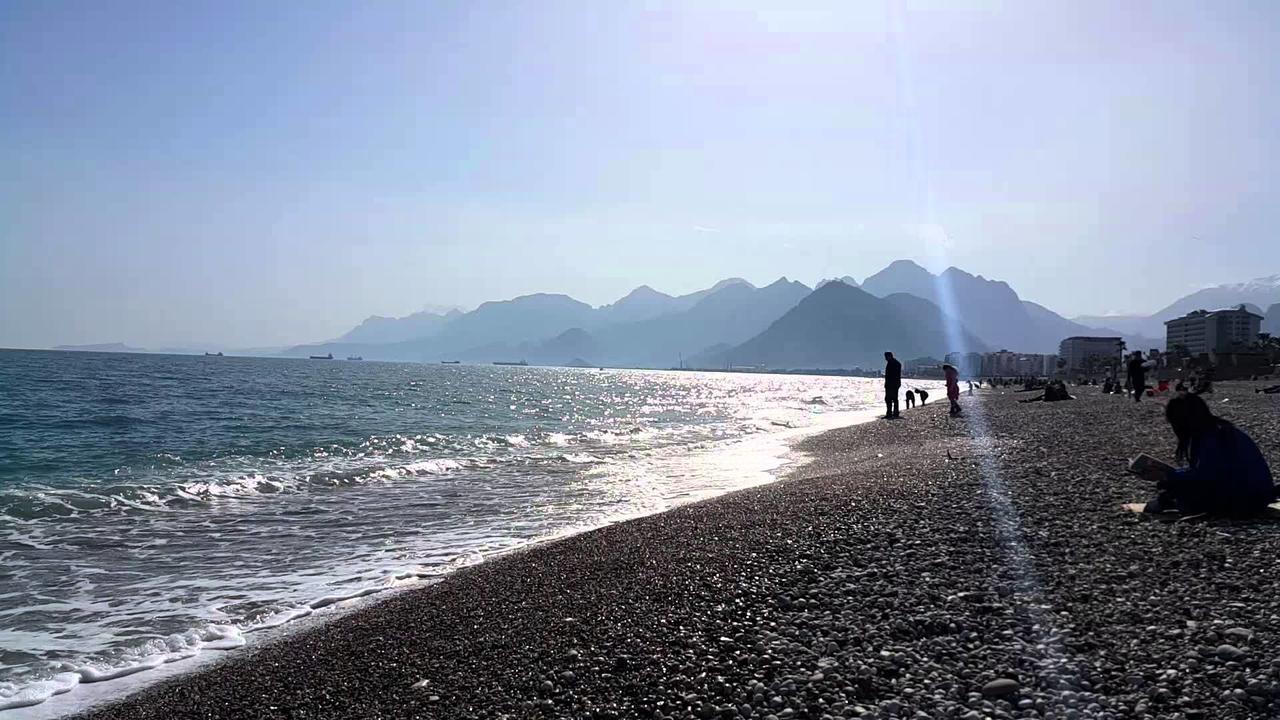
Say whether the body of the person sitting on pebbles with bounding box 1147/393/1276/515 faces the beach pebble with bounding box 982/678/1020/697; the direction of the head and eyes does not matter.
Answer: no

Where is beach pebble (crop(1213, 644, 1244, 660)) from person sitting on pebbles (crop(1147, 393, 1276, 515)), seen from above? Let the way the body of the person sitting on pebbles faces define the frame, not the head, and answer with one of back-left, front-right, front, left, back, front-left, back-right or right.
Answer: left

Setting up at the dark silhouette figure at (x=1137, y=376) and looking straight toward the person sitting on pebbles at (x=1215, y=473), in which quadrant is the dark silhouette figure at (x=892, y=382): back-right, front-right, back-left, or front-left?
front-right

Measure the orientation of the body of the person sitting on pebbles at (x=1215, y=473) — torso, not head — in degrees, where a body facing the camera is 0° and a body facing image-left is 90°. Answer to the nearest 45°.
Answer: approximately 90°

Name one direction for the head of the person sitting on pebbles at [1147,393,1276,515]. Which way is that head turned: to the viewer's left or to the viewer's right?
to the viewer's left

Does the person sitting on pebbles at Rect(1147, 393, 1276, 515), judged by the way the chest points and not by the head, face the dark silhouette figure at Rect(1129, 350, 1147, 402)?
no

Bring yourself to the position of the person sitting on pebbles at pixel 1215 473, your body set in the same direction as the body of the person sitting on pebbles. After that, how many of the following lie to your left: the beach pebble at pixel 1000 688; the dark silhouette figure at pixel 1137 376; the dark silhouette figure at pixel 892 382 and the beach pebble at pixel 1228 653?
2

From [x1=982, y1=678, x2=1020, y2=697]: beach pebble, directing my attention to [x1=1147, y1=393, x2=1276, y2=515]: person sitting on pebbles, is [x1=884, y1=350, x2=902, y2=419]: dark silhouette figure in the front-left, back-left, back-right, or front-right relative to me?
front-left

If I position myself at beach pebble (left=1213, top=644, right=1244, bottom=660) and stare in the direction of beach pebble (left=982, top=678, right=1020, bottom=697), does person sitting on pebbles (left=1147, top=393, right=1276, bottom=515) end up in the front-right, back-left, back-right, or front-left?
back-right
